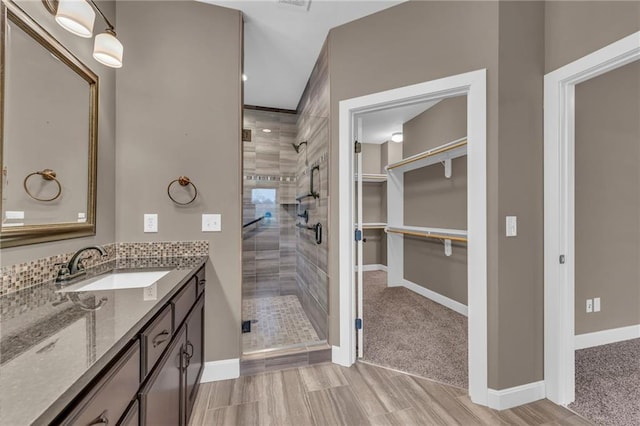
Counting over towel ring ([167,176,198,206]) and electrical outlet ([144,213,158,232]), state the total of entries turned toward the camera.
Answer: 2

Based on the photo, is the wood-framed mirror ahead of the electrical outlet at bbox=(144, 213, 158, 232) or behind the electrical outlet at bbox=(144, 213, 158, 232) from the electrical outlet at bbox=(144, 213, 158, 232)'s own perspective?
ahead

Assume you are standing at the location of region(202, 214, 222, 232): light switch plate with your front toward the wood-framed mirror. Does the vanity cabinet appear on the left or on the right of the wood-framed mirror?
left

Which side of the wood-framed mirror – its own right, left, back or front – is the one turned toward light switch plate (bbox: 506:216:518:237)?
front

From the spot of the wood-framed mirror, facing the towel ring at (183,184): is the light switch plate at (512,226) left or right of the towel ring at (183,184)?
right

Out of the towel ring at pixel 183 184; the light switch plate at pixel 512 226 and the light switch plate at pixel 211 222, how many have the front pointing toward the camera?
3

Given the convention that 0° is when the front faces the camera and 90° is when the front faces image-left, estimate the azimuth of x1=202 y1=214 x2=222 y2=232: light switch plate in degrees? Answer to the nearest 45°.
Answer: approximately 0°

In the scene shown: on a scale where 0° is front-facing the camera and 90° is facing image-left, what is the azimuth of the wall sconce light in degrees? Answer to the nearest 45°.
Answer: approximately 315°

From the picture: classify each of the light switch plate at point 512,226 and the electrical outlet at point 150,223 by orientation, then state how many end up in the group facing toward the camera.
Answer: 2

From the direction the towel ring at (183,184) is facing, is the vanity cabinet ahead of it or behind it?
ahead

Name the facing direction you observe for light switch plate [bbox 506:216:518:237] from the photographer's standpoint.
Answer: facing the viewer

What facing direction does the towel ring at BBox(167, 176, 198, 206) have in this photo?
toward the camera
